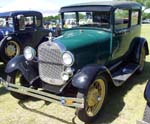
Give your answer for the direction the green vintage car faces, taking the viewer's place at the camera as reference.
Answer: facing the viewer and to the left of the viewer

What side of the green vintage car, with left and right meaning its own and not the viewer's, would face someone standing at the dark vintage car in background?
right
